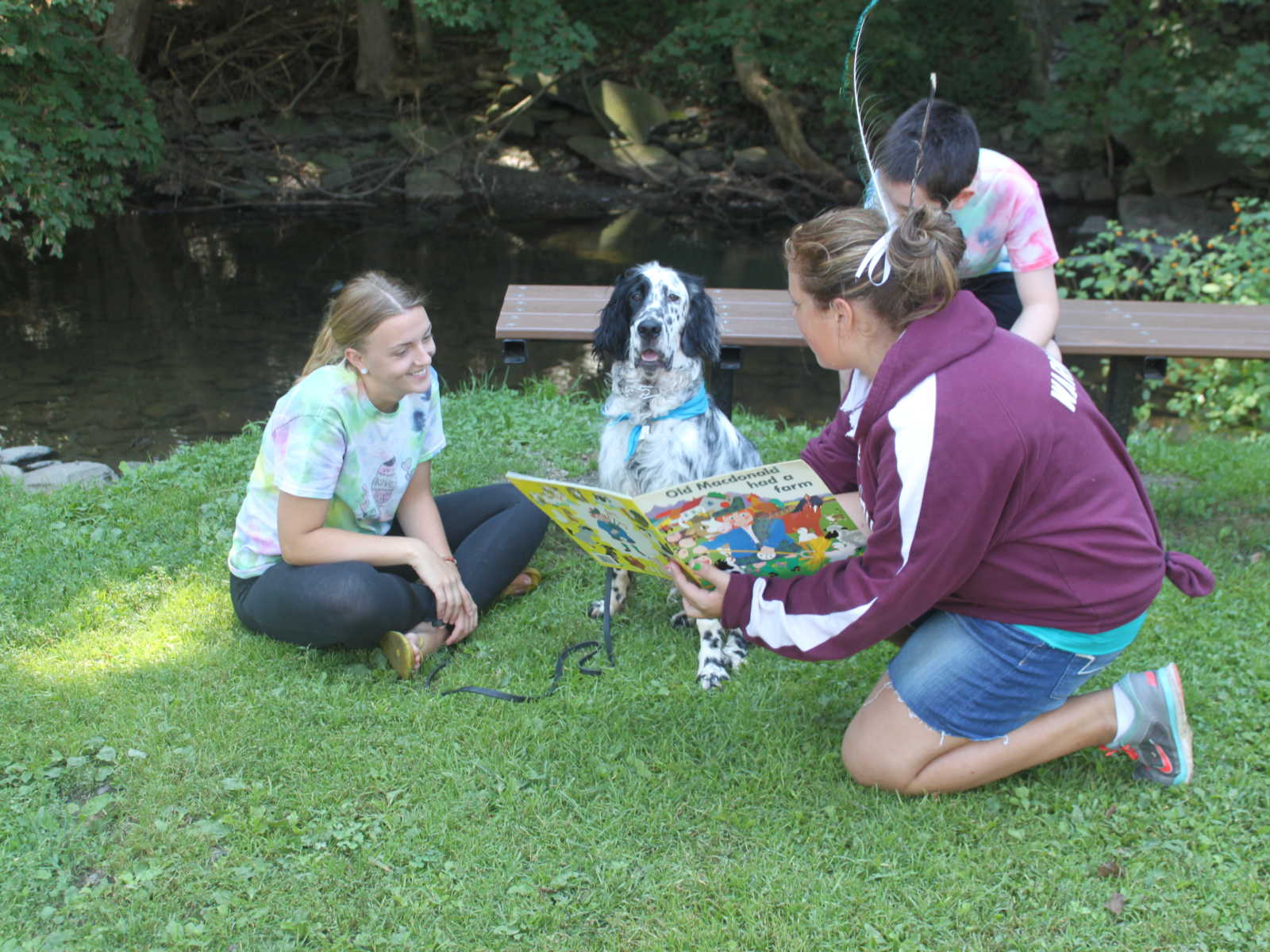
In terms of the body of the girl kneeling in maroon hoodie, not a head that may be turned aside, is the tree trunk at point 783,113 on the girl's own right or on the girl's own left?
on the girl's own right

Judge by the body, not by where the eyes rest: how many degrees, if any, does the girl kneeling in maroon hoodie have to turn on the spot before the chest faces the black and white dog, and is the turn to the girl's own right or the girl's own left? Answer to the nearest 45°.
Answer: approximately 45° to the girl's own right

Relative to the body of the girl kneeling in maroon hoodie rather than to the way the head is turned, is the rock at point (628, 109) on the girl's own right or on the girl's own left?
on the girl's own right

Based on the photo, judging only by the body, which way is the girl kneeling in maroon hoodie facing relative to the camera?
to the viewer's left

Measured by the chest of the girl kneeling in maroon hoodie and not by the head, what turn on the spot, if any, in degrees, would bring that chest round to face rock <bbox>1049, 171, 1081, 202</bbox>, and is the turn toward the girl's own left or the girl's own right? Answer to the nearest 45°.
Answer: approximately 90° to the girl's own right

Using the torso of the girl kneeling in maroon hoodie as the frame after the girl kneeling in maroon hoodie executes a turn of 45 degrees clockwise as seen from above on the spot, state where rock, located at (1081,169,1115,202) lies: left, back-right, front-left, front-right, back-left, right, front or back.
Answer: front-right

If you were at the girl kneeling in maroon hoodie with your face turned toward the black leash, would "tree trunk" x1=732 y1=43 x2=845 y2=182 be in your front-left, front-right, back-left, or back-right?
front-right

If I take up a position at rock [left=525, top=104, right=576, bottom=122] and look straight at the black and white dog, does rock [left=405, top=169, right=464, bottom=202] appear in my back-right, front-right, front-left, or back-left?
front-right

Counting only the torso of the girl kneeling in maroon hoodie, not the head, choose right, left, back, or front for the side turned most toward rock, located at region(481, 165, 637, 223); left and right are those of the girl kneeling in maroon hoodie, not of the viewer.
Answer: right

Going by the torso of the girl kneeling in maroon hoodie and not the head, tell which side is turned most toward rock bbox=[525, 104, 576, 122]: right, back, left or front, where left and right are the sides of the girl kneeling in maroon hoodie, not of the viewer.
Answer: right

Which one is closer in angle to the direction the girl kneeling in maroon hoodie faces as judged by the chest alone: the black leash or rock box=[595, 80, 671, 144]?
the black leash
